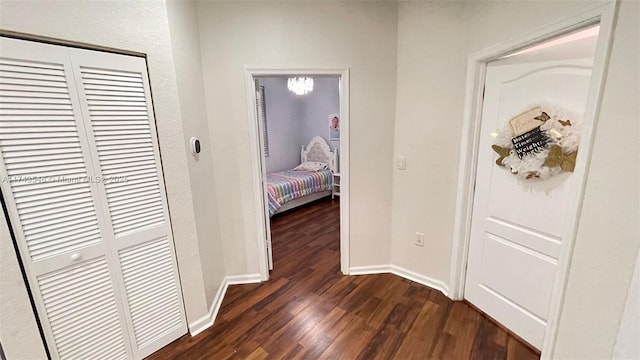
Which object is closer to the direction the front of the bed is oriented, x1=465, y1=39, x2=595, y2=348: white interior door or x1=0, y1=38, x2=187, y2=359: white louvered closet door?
the white louvered closet door

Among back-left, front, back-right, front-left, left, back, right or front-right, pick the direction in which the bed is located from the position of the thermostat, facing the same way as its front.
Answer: left

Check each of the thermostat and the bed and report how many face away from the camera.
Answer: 0

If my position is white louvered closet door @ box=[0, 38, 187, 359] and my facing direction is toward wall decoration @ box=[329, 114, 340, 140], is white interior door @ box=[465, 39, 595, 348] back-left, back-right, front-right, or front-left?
front-right

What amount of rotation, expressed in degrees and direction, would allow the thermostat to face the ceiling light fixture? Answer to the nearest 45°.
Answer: approximately 90° to its left

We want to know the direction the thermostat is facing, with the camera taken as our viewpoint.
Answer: facing the viewer and to the right of the viewer

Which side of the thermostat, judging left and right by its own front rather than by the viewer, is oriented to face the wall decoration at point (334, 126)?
left

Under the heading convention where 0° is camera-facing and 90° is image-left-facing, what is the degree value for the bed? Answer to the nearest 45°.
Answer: approximately 45°

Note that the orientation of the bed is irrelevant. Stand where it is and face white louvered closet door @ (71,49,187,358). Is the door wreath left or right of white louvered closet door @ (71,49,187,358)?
left

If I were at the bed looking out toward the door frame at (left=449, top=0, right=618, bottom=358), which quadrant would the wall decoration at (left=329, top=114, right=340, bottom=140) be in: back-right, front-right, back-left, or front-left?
back-left

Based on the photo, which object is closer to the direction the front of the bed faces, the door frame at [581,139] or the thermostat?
the thermostat

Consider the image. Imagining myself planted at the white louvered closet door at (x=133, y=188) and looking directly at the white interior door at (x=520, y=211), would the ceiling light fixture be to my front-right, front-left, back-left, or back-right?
front-left

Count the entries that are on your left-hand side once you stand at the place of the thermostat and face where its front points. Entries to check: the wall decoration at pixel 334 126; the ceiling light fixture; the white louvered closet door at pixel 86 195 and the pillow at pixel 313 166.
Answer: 3

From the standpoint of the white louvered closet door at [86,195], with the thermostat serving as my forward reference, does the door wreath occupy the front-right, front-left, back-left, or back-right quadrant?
front-right
